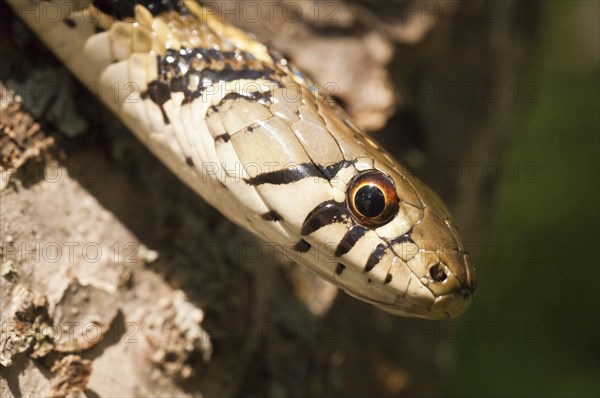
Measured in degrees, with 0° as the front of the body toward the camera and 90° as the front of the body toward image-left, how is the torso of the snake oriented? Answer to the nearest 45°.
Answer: approximately 270°
